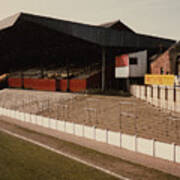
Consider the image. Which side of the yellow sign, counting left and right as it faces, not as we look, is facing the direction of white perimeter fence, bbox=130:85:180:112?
front

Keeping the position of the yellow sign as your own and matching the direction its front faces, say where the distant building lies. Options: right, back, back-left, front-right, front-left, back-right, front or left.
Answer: back

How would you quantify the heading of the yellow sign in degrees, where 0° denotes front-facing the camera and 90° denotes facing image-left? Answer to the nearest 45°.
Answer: approximately 0°

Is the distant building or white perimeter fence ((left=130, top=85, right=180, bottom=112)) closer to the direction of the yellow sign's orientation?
the white perimeter fence
